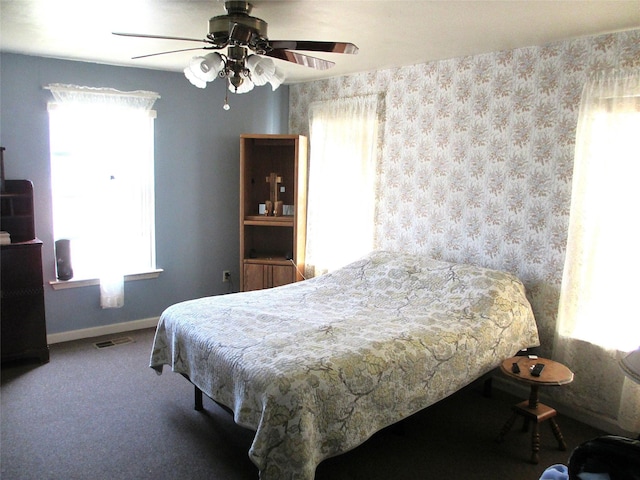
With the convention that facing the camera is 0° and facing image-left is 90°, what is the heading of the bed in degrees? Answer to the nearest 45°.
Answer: approximately 45°

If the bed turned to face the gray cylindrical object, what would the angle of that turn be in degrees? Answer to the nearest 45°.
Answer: approximately 90° to its right

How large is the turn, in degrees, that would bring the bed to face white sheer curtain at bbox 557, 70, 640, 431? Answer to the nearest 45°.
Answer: approximately 135° to its left

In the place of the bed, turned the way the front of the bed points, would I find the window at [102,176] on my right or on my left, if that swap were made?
on my right

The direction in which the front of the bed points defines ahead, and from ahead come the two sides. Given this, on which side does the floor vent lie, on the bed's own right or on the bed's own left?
on the bed's own right

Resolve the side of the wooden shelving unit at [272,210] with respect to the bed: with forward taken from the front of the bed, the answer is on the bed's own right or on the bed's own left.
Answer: on the bed's own right

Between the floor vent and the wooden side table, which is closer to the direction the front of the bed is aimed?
the floor vent

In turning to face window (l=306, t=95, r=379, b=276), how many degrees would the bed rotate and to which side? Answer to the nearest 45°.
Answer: approximately 135° to its right
